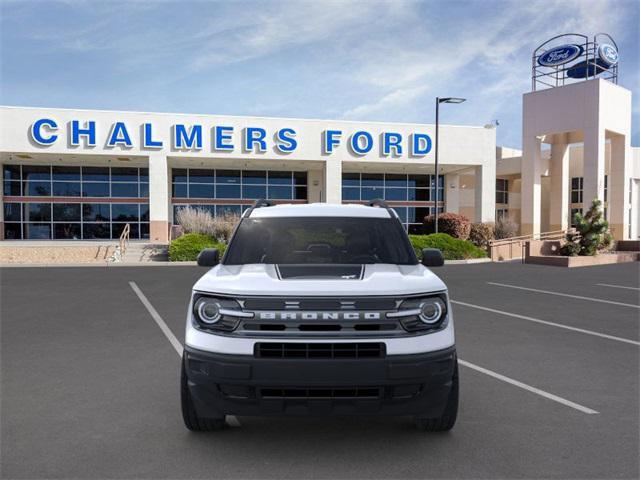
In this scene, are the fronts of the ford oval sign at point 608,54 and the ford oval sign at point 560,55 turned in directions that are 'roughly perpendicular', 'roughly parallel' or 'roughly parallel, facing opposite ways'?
roughly perpendicular

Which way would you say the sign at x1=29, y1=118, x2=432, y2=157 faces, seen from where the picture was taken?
facing the viewer

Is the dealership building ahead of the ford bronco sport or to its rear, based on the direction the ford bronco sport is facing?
to the rear

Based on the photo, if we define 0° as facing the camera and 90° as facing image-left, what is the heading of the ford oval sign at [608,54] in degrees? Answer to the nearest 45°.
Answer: approximately 315°

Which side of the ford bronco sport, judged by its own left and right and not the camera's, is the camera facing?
front

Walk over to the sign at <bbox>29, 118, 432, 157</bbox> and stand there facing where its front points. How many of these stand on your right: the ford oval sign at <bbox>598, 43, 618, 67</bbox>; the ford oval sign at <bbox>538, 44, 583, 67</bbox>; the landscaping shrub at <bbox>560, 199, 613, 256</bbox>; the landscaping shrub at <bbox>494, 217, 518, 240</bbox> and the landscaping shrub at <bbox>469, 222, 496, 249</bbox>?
0

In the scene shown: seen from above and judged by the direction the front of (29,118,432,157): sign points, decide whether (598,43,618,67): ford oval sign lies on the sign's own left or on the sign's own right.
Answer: on the sign's own left

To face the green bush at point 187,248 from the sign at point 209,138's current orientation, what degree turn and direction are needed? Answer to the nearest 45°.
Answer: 0° — it already faces it

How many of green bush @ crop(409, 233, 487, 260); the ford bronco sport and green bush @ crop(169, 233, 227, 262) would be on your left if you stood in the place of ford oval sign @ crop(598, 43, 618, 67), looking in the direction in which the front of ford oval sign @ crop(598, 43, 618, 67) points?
0

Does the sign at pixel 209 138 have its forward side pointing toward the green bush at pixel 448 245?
no

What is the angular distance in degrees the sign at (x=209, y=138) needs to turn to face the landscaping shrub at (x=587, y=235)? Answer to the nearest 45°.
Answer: approximately 45° to its left

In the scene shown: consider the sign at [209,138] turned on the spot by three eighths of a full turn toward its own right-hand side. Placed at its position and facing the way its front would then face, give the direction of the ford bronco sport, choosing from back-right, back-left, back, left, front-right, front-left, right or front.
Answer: back-left

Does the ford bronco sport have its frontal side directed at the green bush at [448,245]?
no
